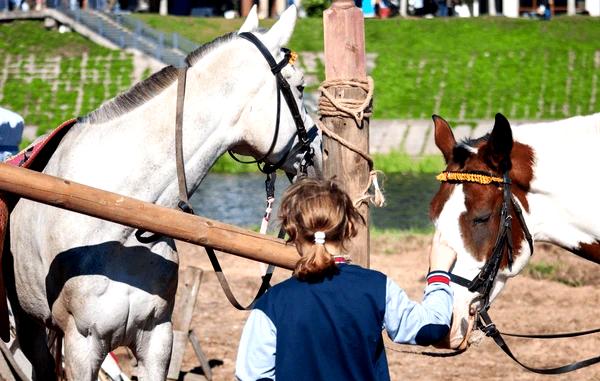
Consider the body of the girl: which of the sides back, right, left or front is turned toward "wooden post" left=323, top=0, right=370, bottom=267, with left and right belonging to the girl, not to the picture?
front

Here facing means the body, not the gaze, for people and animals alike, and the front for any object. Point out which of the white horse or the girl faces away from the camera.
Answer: the girl

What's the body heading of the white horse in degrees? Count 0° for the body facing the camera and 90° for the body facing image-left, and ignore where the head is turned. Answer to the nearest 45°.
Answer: approximately 315°

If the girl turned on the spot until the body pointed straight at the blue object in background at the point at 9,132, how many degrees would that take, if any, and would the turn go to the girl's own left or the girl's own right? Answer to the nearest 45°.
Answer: approximately 45° to the girl's own left

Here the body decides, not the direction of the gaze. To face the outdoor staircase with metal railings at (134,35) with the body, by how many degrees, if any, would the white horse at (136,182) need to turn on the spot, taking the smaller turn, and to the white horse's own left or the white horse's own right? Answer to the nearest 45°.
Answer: approximately 135° to the white horse's own left

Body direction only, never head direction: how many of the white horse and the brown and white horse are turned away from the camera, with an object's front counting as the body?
0

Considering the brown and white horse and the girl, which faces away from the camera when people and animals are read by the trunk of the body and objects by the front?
the girl

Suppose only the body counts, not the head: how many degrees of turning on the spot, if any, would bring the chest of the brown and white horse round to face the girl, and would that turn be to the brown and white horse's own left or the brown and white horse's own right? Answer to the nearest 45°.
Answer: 0° — it already faces them

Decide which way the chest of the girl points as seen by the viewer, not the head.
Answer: away from the camera

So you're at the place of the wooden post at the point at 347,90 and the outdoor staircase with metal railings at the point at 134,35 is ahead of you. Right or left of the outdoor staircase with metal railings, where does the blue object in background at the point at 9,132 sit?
left

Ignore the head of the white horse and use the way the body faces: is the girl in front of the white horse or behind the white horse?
in front

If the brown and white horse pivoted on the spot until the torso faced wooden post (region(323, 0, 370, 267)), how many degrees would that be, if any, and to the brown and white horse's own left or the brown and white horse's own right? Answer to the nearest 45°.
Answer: approximately 45° to the brown and white horse's own right

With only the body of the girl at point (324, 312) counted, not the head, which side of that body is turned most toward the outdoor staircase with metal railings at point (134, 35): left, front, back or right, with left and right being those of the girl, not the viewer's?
front

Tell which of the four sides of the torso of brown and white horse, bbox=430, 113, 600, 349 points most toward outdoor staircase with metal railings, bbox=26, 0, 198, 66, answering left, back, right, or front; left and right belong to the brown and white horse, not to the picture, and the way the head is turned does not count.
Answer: right

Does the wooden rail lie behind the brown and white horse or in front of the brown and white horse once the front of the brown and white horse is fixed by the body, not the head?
in front

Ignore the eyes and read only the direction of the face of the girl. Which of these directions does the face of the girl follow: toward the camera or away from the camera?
away from the camera

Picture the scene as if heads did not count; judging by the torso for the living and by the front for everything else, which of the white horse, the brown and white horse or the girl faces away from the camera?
the girl
